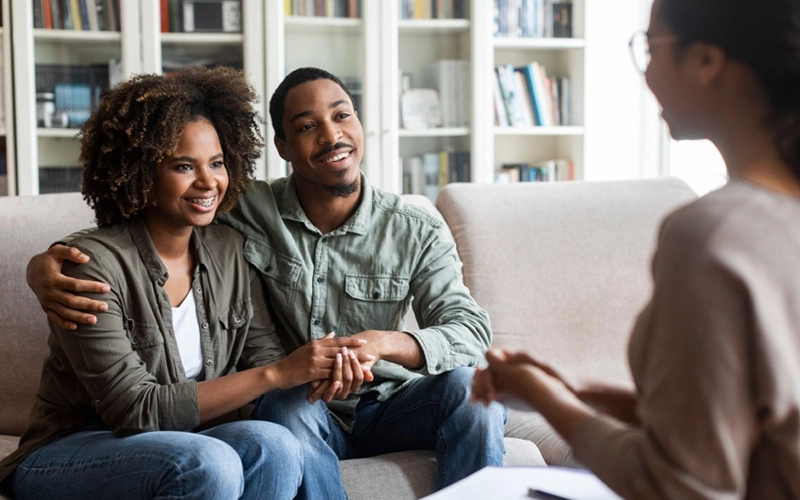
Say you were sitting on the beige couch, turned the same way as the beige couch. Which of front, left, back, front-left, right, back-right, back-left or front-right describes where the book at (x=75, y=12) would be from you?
back-right

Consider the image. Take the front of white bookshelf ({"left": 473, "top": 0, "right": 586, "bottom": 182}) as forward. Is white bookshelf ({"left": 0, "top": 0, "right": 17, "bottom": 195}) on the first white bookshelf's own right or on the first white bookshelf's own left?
on the first white bookshelf's own right

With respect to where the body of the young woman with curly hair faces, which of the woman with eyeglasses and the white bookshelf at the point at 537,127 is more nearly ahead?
the woman with eyeglasses

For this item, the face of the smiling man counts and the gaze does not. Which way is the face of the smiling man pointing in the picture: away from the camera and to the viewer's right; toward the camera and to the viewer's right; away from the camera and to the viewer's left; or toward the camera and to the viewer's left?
toward the camera and to the viewer's right

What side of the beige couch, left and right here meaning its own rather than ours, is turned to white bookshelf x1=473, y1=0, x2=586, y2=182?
back

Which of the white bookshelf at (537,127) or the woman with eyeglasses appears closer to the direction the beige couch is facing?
the woman with eyeglasses

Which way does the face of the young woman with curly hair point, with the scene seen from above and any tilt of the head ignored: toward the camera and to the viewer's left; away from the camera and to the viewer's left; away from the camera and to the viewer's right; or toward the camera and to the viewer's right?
toward the camera and to the viewer's right

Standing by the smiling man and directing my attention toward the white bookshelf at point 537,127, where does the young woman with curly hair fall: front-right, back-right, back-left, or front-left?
back-left

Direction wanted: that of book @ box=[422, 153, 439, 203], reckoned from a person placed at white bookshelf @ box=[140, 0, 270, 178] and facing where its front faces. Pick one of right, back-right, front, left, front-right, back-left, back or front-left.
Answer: left

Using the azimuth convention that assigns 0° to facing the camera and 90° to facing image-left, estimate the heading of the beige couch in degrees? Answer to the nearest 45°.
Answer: approximately 0°
